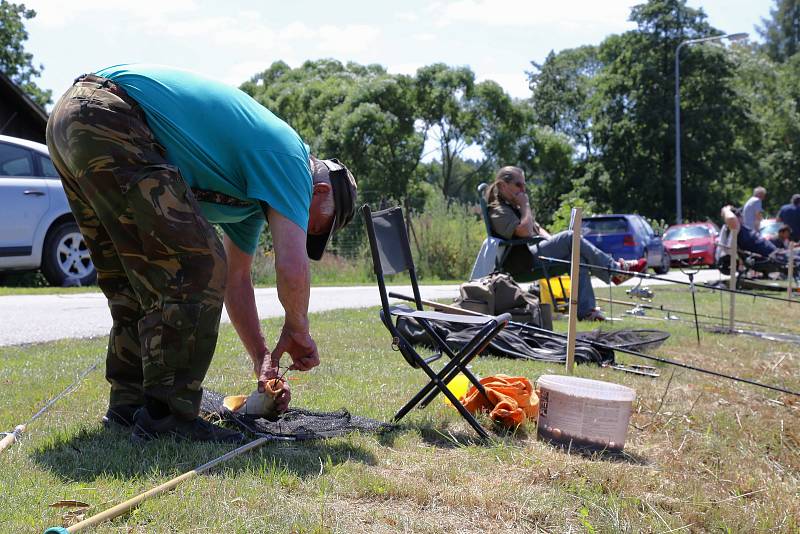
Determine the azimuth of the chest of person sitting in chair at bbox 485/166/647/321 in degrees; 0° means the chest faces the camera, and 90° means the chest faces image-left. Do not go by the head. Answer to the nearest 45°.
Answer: approximately 270°

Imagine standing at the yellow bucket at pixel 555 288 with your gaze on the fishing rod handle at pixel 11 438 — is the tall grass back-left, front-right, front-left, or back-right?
back-right

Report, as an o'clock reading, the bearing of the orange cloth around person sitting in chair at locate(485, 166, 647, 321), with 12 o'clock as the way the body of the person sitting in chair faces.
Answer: The orange cloth is roughly at 3 o'clock from the person sitting in chair.

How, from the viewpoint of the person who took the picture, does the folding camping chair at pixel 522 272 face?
facing to the right of the viewer

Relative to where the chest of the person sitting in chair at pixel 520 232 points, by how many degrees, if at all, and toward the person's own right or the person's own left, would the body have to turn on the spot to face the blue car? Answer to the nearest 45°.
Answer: approximately 90° to the person's own left

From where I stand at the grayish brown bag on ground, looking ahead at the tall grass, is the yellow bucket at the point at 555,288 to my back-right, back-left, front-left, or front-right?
front-right

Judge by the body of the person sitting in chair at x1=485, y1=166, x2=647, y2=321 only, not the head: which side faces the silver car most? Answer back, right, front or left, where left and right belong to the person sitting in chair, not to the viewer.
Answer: back

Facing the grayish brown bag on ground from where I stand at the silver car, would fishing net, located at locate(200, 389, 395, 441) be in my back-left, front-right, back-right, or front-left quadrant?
front-right

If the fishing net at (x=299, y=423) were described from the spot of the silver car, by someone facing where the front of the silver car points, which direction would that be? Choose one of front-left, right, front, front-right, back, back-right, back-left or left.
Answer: left

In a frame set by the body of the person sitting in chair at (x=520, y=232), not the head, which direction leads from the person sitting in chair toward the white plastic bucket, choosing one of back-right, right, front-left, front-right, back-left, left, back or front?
right

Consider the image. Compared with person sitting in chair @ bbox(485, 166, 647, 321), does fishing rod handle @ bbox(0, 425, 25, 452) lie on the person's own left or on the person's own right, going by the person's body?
on the person's own right

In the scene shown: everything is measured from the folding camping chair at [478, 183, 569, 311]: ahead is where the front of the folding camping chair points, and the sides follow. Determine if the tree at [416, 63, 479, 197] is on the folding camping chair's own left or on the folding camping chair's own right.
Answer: on the folding camping chair's own left

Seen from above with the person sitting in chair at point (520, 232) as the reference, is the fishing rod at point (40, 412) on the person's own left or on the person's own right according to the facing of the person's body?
on the person's own right

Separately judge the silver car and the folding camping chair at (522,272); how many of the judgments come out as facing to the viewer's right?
1
